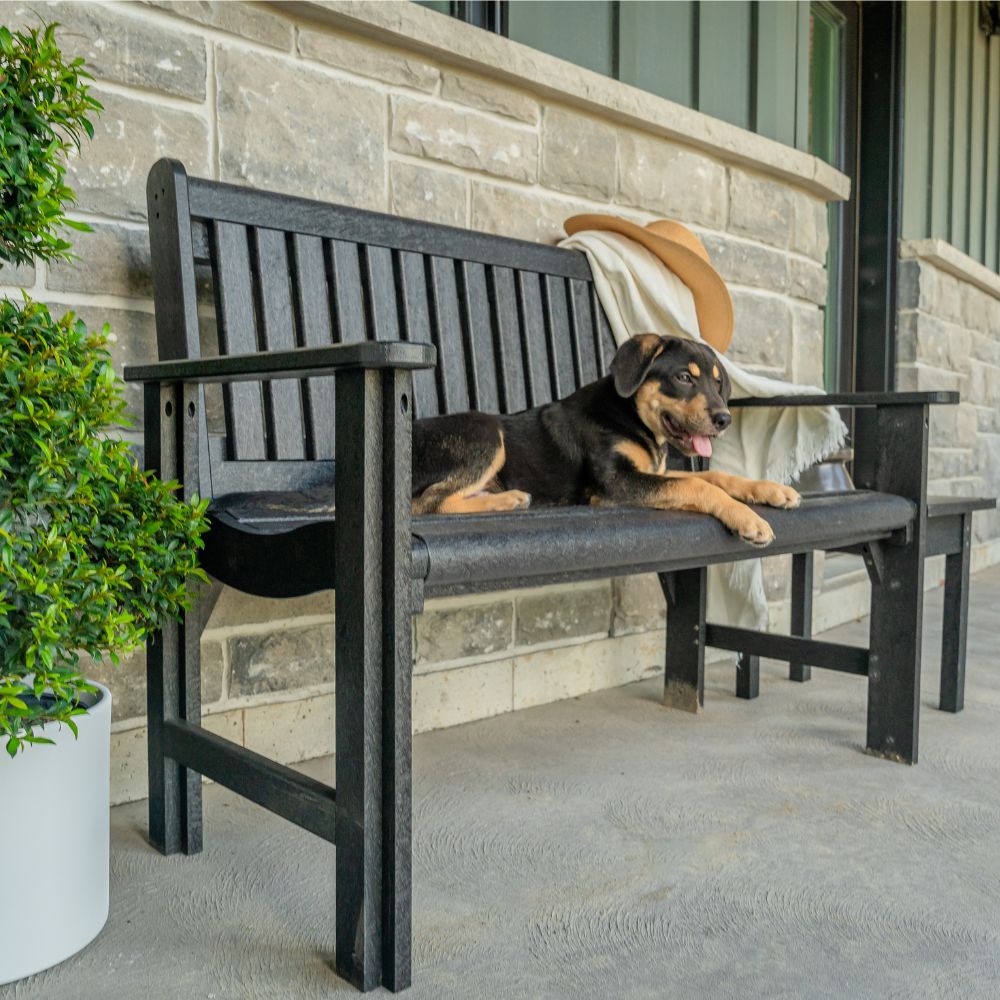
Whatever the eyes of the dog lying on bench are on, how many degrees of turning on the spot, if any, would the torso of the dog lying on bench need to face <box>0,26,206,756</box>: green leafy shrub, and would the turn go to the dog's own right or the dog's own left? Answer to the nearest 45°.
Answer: approximately 135° to the dog's own right

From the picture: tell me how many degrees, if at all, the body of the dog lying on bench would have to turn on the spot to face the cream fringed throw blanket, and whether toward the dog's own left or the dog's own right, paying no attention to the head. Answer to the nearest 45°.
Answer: approximately 45° to the dog's own left

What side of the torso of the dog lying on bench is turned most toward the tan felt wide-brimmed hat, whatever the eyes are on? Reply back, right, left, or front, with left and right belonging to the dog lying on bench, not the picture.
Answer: left

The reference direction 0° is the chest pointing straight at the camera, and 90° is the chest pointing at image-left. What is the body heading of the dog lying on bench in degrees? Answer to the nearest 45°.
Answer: approximately 270°

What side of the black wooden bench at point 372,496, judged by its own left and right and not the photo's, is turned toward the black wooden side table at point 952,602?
left

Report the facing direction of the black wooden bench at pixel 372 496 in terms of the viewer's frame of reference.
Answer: facing the viewer and to the right of the viewer

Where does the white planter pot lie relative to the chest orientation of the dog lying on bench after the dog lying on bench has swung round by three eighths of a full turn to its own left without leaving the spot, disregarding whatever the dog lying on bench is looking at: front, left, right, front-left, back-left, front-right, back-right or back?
left
